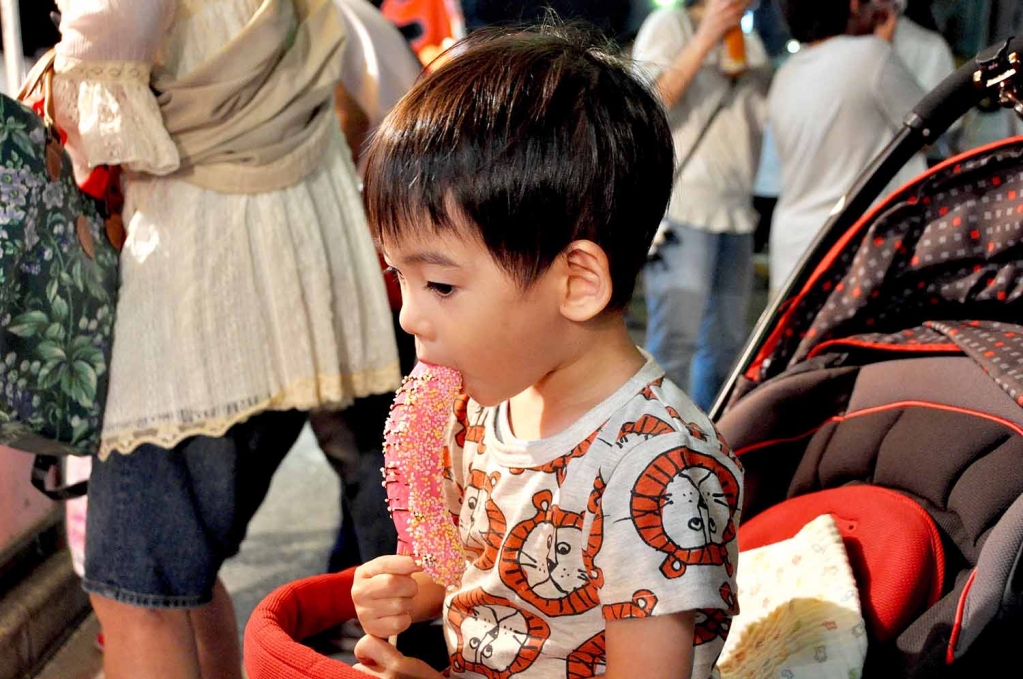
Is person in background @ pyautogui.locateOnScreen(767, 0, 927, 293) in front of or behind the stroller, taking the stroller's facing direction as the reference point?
behind

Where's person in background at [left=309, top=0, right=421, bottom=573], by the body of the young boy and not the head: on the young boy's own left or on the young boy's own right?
on the young boy's own right

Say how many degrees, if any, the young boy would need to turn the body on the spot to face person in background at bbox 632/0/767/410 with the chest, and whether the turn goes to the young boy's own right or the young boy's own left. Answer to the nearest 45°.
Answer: approximately 135° to the young boy's own right

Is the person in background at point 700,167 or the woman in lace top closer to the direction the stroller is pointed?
the woman in lace top

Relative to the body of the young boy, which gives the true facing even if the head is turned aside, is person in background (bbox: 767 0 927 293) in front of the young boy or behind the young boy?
behind

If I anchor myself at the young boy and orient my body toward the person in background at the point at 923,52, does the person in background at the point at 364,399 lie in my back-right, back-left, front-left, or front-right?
front-left

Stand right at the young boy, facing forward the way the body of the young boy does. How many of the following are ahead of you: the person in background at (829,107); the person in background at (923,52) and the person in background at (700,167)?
0

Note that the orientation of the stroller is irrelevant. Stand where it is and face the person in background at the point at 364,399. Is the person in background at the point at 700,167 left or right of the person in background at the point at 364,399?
right

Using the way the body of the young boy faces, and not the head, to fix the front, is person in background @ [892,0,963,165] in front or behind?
behind

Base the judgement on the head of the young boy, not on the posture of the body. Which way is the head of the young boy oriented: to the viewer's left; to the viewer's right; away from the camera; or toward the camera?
to the viewer's left

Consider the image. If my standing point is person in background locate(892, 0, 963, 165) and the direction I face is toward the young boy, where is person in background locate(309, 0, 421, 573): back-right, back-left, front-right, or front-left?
front-right

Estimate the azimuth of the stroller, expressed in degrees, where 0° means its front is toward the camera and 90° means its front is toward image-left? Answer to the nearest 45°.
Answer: approximately 45°

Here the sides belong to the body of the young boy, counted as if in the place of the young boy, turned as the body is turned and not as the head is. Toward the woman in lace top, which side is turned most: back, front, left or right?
right

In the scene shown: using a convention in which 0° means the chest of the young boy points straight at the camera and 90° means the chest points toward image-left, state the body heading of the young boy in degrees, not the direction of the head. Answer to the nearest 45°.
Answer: approximately 45°

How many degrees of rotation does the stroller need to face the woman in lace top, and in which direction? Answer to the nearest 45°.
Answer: approximately 45° to its right

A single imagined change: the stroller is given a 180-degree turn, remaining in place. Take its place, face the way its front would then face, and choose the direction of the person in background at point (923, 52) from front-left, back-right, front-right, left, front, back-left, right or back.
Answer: front-left
